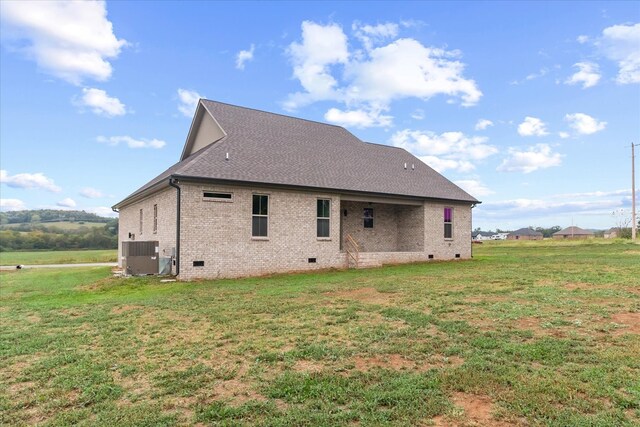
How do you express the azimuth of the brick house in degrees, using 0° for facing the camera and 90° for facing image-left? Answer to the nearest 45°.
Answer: approximately 135°

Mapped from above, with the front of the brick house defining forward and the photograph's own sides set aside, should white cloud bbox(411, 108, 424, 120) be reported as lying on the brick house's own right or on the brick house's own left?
on the brick house's own right
